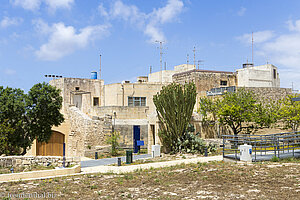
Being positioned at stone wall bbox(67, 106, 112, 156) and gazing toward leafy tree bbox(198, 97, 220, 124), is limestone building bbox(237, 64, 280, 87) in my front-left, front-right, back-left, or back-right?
front-left

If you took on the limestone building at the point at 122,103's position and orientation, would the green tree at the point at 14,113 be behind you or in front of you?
in front

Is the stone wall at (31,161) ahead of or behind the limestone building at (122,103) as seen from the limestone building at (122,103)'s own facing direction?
ahead

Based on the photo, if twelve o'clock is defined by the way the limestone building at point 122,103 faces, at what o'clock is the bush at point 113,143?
The bush is roughly at 12 o'clock from the limestone building.

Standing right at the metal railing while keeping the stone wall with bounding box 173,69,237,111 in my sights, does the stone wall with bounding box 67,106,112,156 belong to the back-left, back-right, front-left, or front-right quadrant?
front-left

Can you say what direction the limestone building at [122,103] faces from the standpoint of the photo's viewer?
facing the viewer

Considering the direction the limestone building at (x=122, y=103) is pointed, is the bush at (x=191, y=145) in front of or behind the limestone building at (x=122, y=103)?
in front
